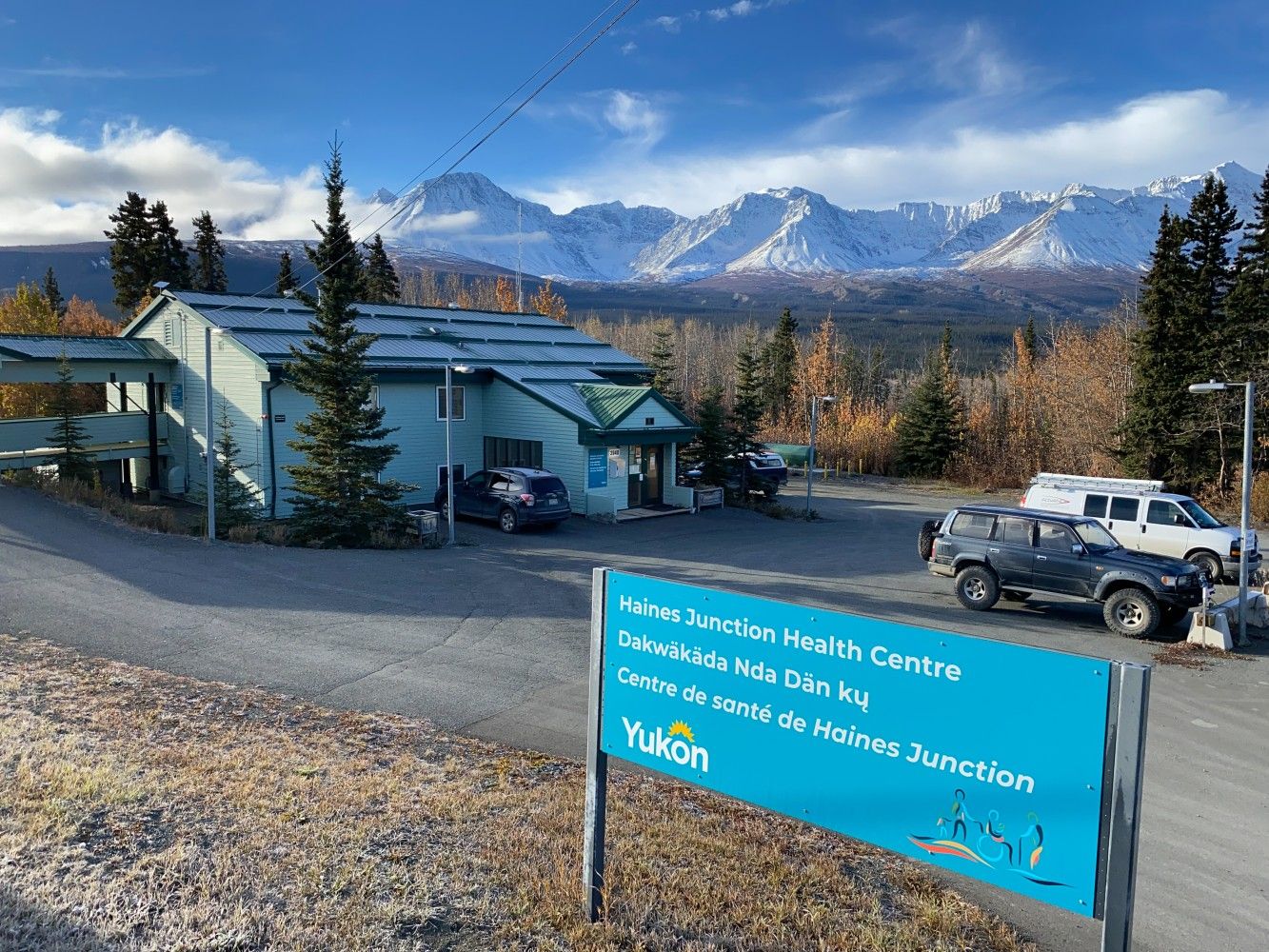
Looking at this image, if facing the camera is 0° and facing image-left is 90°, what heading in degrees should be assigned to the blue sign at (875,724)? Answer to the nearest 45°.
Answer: approximately 45°

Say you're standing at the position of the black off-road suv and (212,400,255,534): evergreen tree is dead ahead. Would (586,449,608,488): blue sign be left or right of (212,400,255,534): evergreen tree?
right

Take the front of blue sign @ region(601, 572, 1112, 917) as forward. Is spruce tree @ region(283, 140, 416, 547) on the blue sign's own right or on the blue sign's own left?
on the blue sign's own right

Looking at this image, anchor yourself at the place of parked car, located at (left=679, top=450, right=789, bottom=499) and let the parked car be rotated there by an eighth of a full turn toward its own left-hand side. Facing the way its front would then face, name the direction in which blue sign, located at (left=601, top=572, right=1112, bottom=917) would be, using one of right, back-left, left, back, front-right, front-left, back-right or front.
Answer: front-left

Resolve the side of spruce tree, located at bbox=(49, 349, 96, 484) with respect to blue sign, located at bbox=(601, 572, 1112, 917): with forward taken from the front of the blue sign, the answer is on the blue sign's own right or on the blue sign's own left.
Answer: on the blue sign's own right

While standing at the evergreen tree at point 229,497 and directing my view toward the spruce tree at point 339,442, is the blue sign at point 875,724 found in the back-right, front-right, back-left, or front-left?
front-right

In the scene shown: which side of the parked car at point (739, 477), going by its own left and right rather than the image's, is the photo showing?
left

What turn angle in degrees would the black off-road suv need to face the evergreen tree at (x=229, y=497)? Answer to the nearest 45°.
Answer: approximately 180°

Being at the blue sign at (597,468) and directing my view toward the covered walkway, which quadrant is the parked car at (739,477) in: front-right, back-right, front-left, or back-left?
back-right

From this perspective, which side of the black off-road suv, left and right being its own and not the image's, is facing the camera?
right

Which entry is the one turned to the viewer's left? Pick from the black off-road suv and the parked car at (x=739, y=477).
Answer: the parked car

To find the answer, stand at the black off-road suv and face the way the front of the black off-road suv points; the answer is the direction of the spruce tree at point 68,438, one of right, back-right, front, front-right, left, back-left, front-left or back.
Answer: back
